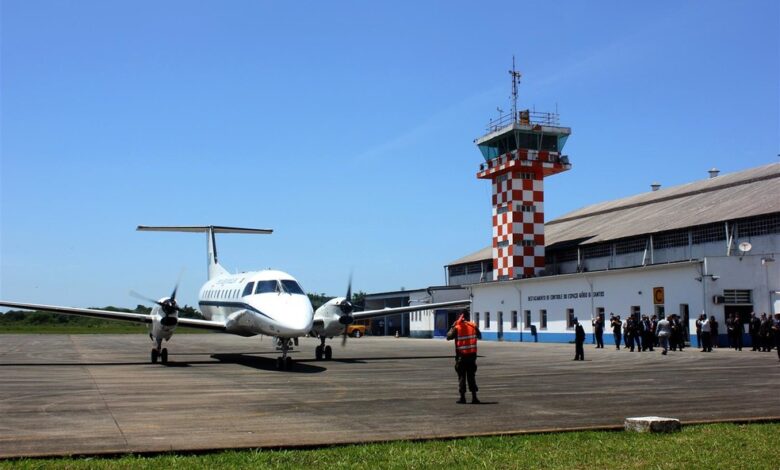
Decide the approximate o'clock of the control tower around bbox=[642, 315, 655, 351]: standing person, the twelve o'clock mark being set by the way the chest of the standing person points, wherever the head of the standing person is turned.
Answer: The control tower is roughly at 4 o'clock from the standing person.

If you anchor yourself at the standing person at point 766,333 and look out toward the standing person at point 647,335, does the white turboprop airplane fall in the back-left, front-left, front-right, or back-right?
front-left

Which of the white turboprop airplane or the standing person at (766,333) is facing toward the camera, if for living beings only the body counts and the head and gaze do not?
the white turboprop airplane

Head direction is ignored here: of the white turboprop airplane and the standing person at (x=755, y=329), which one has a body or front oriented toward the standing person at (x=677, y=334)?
the standing person at (x=755, y=329)

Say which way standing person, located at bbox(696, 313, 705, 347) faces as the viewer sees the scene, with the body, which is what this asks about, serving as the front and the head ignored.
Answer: to the viewer's left

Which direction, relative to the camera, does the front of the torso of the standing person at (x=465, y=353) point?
away from the camera

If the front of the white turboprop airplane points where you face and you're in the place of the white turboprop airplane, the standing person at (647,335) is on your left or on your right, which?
on your left

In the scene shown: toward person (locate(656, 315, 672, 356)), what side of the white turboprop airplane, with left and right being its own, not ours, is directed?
left

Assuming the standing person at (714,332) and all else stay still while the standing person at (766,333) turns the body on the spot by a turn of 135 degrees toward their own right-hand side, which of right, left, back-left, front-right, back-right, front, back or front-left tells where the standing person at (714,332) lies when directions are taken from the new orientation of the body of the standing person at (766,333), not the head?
left

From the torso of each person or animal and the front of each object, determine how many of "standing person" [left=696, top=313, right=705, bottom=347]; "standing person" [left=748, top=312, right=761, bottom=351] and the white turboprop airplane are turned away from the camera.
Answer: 0

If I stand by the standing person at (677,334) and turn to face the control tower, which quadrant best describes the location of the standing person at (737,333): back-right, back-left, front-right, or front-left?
back-right

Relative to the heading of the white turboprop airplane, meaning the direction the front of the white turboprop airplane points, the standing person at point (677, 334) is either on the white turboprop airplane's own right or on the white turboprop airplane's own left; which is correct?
on the white turboprop airplane's own left

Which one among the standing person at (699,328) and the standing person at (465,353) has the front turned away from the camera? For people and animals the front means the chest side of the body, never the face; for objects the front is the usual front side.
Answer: the standing person at (465,353)

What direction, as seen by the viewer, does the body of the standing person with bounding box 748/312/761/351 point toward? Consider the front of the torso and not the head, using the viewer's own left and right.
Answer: facing to the left of the viewer

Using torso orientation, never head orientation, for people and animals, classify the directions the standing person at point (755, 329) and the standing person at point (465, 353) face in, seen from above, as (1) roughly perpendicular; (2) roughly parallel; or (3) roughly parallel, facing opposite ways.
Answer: roughly perpendicular
